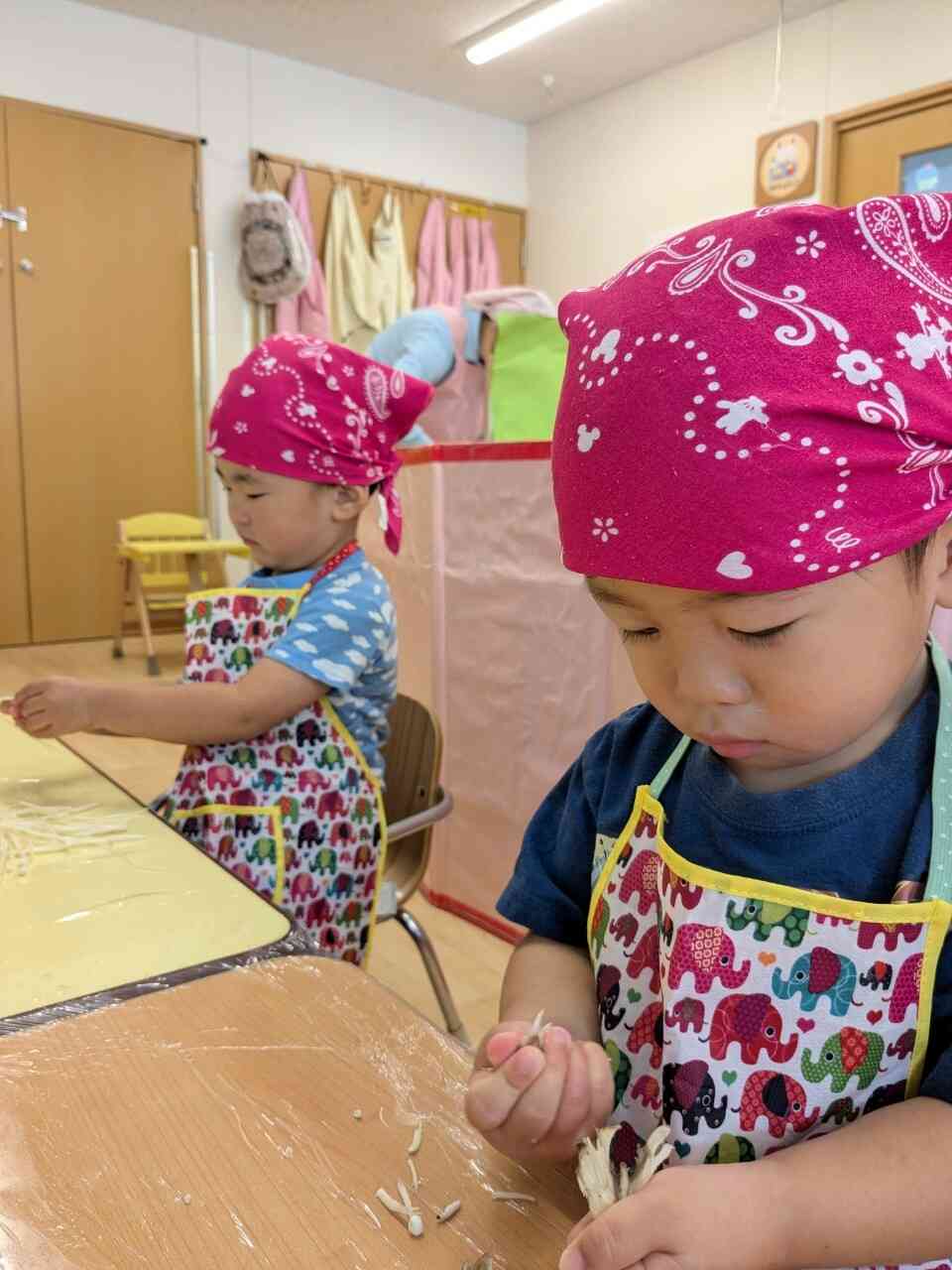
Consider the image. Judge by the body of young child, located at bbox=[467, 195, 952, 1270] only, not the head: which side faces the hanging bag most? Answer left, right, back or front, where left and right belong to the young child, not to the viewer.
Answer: right

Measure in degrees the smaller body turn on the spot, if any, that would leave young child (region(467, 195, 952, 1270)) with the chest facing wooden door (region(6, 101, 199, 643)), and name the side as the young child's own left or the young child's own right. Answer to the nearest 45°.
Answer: approximately 90° to the young child's own right

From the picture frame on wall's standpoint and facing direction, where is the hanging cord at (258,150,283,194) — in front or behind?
in front

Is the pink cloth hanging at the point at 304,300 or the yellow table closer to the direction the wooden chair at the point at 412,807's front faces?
the yellow table

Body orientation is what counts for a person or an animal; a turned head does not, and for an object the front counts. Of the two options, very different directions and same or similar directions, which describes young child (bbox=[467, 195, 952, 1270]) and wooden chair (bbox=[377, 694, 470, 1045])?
same or similar directions

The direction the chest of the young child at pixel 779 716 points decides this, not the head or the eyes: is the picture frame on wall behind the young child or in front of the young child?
behind

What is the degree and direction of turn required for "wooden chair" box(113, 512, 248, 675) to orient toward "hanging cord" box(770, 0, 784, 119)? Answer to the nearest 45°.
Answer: approximately 45° to its left

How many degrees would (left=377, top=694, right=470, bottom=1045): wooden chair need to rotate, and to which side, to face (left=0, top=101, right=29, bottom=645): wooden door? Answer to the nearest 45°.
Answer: approximately 90° to its right

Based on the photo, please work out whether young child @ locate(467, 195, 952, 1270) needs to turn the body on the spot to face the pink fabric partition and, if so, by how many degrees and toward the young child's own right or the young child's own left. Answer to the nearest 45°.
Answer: approximately 135° to the young child's own right

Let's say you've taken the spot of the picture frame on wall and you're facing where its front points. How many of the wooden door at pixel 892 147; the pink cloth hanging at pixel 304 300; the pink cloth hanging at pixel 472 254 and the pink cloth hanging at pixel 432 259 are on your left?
1

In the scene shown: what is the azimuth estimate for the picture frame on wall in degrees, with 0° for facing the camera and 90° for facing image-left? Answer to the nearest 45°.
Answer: approximately 45°

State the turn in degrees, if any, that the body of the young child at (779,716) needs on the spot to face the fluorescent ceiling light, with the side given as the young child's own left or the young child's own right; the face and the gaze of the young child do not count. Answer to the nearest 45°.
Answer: approximately 135° to the young child's own right

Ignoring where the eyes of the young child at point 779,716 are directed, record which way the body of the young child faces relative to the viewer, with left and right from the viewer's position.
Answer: facing the viewer and to the left of the viewer

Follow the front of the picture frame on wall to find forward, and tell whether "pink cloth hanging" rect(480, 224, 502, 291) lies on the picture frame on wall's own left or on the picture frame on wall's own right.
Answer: on the picture frame on wall's own right

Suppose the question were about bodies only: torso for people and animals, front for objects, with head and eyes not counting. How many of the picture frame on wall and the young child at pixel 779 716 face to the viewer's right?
0

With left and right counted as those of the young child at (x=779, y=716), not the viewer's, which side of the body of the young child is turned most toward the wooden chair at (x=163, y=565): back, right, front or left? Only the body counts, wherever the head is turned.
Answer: right
